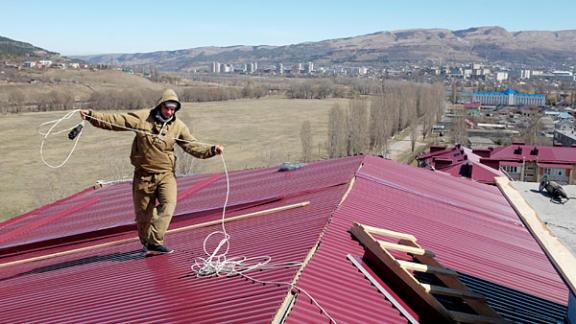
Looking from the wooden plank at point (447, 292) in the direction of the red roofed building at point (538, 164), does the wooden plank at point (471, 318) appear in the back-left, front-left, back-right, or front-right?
back-right

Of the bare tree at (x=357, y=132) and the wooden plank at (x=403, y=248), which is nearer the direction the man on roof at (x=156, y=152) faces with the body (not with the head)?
the wooden plank

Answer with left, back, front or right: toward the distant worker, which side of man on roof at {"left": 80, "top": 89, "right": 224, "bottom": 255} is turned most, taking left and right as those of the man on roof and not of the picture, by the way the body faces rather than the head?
left

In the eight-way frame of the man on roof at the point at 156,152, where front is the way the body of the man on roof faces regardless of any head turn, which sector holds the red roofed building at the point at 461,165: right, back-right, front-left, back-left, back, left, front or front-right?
left

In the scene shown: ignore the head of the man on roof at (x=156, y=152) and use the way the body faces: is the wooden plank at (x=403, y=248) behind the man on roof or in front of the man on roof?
in front

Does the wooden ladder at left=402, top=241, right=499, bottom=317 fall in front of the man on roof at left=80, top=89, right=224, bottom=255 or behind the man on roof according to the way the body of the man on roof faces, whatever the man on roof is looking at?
in front

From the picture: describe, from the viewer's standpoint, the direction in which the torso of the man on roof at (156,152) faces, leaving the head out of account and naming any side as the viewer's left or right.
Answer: facing the viewer and to the right of the viewer

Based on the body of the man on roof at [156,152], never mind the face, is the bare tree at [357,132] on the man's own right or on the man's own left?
on the man's own left

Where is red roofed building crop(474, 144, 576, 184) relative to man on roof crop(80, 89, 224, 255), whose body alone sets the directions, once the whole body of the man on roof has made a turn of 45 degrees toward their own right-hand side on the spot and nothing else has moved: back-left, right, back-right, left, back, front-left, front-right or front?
back-left
